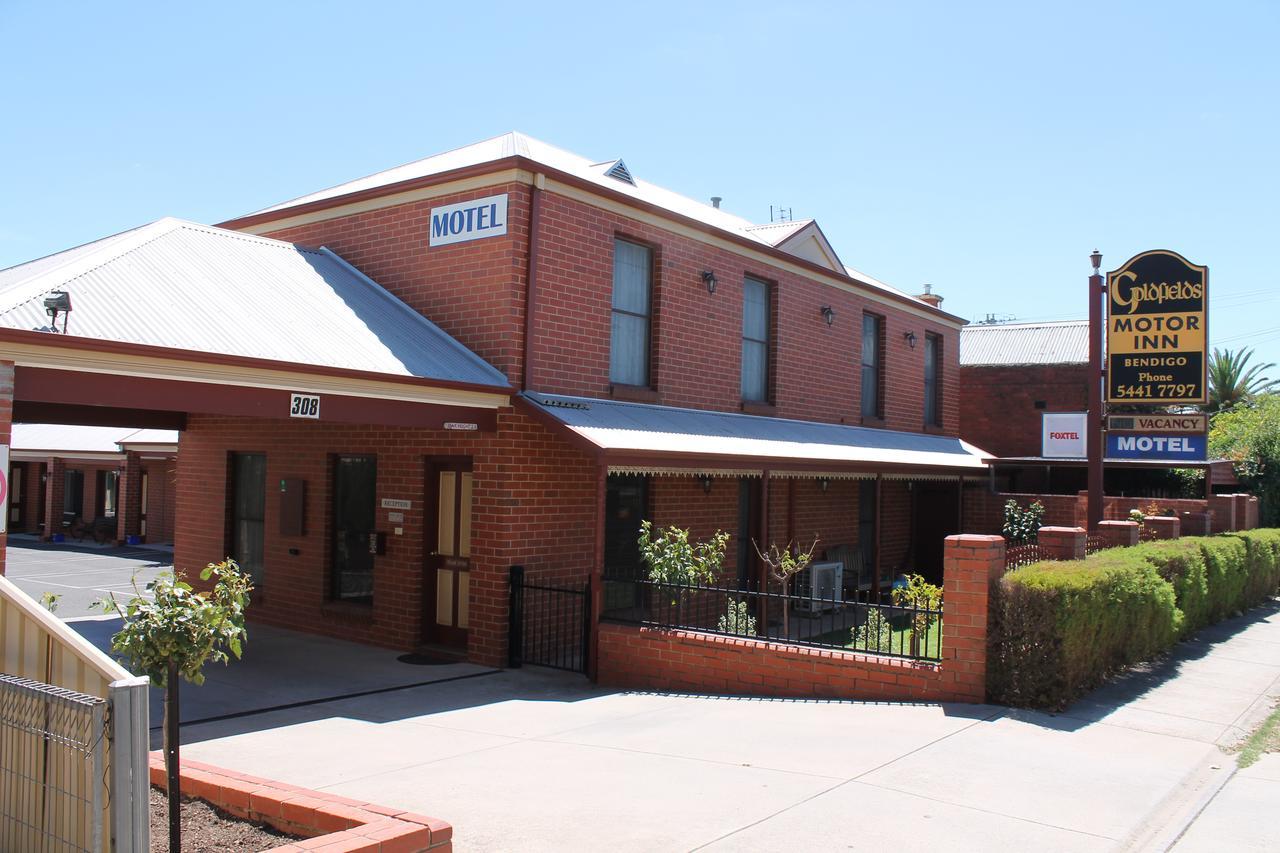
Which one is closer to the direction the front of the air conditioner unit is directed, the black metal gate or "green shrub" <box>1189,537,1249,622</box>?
the green shrub

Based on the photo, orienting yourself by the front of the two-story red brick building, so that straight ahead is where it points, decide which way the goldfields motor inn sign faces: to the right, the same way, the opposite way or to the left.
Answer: to the right

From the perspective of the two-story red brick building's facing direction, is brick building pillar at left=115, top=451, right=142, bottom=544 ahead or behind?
behind

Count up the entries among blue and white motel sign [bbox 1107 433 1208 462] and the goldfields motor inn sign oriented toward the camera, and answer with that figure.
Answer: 2

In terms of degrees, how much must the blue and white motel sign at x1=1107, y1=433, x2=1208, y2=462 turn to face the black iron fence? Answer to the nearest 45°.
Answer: approximately 45° to its right

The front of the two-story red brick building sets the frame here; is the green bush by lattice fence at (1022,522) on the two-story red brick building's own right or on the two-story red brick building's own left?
on the two-story red brick building's own left

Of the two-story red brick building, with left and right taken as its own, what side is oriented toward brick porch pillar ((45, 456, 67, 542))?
back

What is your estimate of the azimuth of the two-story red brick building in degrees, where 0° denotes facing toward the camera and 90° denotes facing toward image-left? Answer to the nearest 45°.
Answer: approximately 315°
